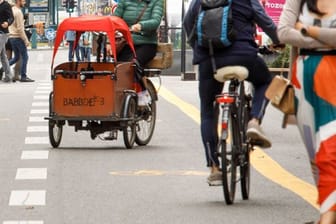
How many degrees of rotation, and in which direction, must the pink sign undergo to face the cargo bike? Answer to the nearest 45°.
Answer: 0° — it already faces it

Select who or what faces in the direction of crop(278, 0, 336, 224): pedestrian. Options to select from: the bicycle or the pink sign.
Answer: the pink sign

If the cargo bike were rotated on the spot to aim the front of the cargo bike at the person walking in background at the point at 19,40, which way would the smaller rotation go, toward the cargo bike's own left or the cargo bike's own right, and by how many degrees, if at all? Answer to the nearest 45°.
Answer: approximately 135° to the cargo bike's own right

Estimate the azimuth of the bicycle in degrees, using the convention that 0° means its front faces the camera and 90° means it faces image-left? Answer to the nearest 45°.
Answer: approximately 180°

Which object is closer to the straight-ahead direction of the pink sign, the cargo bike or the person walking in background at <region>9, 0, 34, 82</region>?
the cargo bike

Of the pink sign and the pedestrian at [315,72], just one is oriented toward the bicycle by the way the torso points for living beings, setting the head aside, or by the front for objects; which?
the pink sign

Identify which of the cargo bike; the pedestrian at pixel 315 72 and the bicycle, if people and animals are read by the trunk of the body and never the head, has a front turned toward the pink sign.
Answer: the bicycle
